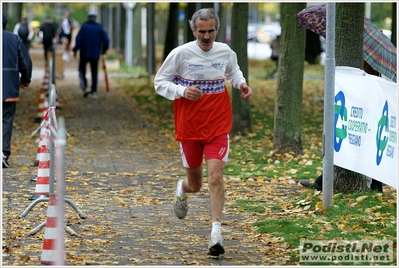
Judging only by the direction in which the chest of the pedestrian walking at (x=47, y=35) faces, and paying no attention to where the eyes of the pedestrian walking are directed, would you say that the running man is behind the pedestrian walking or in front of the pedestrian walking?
in front

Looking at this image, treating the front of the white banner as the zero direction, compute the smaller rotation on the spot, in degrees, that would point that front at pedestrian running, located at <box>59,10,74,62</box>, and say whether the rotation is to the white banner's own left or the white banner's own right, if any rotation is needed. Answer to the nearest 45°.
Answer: approximately 90° to the white banner's own right

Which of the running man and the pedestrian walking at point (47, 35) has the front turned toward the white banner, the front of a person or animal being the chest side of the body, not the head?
the pedestrian walking

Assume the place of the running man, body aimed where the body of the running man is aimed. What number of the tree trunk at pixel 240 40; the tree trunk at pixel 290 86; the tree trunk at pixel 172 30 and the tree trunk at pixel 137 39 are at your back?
4

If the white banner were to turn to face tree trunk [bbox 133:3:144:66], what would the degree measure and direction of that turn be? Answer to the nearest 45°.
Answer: approximately 135° to its right

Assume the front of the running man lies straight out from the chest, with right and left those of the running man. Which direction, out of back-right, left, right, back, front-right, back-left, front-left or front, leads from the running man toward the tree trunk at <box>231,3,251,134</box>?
back

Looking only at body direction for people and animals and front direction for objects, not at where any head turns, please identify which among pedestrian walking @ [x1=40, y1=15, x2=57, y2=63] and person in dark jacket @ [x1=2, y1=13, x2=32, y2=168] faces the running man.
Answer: the pedestrian walking

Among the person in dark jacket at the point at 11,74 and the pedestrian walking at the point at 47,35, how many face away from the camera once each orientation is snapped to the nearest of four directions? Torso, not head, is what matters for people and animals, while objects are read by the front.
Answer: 1
